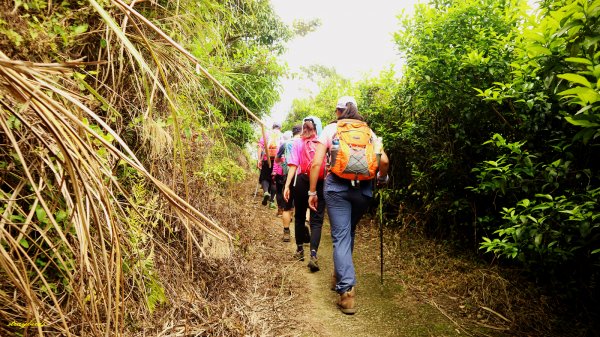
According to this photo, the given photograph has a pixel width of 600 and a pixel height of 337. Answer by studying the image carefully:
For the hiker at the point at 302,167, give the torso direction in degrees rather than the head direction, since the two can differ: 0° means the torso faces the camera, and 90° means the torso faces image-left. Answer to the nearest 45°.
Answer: approximately 180°

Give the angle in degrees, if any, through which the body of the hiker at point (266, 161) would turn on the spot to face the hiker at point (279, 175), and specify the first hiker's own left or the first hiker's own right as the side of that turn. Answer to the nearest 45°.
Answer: approximately 180°

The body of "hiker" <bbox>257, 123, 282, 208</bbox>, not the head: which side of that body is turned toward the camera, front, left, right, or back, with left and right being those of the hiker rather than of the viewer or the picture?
back

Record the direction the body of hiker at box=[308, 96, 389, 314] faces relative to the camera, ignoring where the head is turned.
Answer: away from the camera

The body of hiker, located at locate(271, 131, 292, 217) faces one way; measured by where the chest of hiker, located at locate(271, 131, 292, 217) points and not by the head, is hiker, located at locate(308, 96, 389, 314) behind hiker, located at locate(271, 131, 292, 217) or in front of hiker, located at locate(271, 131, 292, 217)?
behind

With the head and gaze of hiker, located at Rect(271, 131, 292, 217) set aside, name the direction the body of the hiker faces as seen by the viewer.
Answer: away from the camera
